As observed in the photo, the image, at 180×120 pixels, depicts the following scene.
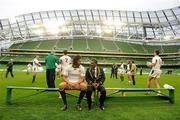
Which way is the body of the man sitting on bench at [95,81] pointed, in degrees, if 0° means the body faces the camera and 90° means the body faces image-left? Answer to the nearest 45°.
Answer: approximately 0°
